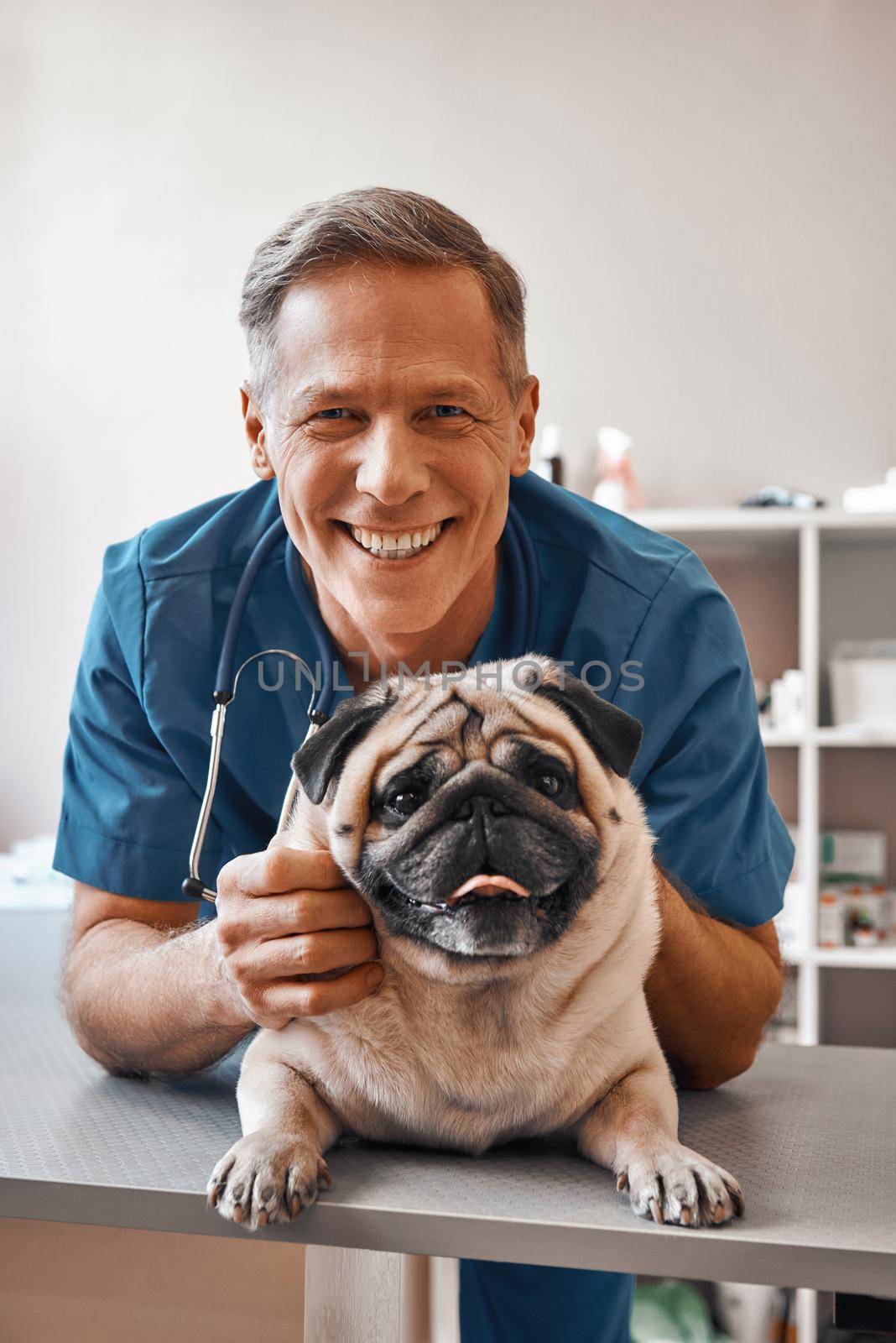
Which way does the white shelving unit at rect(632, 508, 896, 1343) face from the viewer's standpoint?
toward the camera

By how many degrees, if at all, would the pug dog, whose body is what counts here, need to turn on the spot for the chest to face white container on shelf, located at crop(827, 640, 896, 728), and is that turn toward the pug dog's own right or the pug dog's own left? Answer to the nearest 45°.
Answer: approximately 135° to the pug dog's own left

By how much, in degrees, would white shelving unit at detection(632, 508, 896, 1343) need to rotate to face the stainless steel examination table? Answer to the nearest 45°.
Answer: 0° — it already faces it

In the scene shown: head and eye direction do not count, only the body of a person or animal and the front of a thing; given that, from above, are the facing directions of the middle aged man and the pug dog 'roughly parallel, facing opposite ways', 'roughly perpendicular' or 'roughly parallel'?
roughly parallel

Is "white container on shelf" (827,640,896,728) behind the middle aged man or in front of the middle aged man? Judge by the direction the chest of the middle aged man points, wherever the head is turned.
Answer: behind

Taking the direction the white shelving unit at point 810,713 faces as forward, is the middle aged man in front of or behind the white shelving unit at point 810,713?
in front

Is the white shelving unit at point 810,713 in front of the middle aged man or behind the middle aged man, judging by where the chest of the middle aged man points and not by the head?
behind

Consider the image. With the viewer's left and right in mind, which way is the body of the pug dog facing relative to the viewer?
facing the viewer

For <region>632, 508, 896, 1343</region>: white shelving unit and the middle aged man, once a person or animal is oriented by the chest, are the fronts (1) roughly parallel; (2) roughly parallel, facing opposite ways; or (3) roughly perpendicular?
roughly parallel

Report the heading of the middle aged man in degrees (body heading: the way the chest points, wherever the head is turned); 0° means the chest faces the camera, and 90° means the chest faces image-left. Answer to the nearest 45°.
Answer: approximately 0°

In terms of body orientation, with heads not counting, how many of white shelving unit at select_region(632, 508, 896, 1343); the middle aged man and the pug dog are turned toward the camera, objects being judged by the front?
3

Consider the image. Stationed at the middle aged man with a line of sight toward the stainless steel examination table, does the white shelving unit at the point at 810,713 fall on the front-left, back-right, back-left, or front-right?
back-left

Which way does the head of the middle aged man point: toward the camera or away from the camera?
toward the camera
